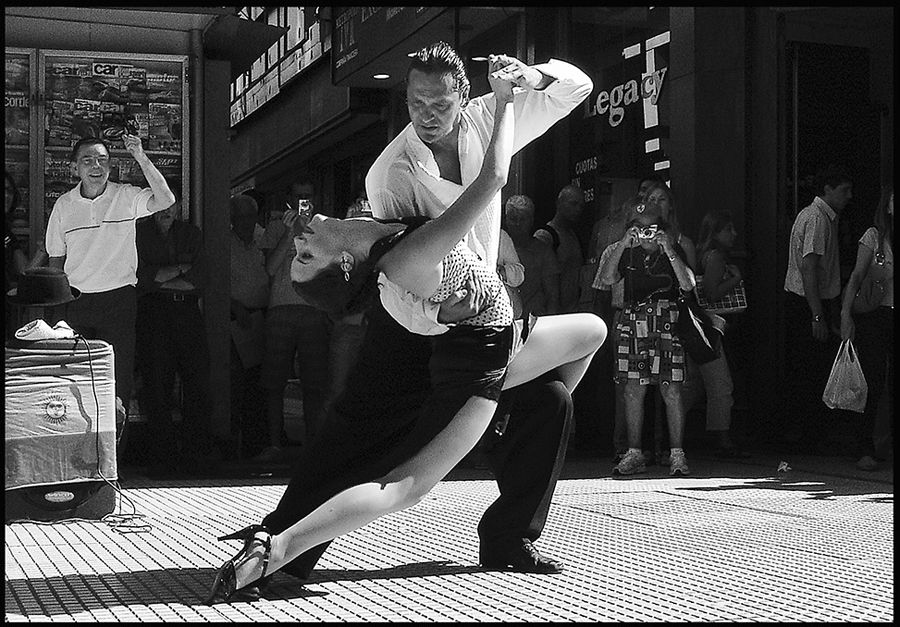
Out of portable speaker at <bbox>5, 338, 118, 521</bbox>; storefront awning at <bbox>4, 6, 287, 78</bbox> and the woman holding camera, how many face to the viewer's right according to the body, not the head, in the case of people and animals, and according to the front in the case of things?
0

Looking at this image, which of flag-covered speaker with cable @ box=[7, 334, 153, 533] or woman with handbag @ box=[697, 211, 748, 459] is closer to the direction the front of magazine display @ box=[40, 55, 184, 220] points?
the flag-covered speaker with cable

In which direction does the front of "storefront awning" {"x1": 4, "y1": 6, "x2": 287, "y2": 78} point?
toward the camera

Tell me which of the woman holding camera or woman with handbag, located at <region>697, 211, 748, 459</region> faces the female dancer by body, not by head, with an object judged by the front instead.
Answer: the woman holding camera

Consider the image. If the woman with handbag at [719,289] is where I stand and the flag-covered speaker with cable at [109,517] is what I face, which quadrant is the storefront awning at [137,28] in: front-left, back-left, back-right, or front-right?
front-right

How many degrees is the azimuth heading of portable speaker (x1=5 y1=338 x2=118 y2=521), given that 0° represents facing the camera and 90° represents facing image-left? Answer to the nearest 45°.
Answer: approximately 0°

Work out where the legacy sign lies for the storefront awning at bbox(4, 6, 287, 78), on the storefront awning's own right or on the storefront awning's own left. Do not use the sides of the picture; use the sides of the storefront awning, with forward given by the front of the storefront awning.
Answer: on the storefront awning's own left

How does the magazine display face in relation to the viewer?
toward the camera
